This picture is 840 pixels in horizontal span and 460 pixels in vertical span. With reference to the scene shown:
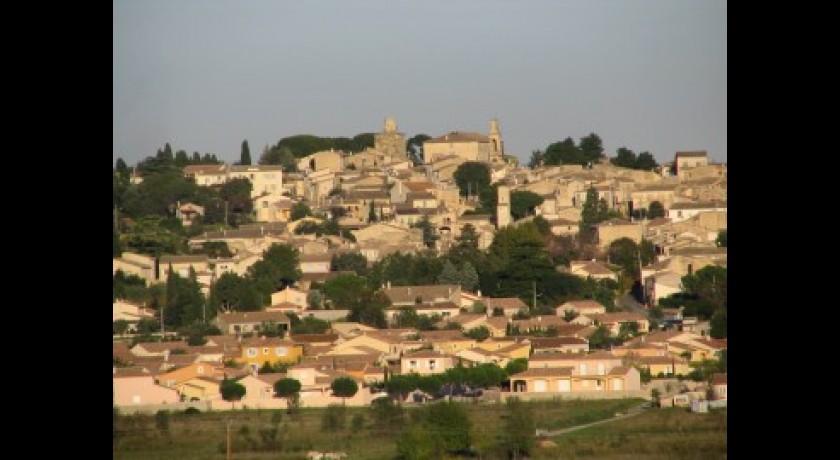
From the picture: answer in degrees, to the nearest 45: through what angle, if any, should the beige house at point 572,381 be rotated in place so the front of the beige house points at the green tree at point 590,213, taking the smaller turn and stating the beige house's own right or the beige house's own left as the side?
approximately 180°

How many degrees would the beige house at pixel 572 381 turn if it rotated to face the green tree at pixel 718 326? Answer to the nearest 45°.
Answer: approximately 135° to its left

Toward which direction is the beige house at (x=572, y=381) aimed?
toward the camera

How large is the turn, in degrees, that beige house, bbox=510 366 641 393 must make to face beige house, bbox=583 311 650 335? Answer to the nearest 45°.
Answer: approximately 180°

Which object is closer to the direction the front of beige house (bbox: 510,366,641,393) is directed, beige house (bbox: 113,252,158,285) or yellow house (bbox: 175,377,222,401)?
the yellow house

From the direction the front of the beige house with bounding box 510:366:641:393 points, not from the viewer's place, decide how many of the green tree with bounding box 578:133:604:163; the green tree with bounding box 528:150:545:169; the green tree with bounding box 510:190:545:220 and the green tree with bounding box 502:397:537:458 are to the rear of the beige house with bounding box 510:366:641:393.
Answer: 3

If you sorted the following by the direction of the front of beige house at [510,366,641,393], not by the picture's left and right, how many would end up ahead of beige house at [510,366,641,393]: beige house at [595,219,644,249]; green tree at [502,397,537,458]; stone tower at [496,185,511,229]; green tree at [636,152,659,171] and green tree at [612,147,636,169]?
1

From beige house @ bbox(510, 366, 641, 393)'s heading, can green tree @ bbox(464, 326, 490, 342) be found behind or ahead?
behind

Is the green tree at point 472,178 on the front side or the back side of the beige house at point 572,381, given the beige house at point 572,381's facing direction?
on the back side

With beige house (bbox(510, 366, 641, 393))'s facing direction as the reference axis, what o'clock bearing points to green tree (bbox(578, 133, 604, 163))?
The green tree is roughly at 6 o'clock from the beige house.

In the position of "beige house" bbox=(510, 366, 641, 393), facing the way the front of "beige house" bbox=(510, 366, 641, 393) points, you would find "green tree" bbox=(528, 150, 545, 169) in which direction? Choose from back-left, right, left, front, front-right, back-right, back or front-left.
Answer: back

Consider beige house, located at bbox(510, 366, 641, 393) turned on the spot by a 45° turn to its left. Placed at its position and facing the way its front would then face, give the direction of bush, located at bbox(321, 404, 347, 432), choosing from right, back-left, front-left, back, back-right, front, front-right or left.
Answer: right

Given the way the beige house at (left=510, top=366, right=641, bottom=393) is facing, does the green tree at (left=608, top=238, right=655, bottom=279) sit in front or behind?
behind

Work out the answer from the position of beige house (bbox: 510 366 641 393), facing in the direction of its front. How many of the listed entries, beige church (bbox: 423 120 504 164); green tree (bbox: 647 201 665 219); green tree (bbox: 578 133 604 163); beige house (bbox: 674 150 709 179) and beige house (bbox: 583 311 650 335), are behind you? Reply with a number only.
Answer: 5

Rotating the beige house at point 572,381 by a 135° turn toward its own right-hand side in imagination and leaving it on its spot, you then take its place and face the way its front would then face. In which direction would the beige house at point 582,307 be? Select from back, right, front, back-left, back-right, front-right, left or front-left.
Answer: front-right
